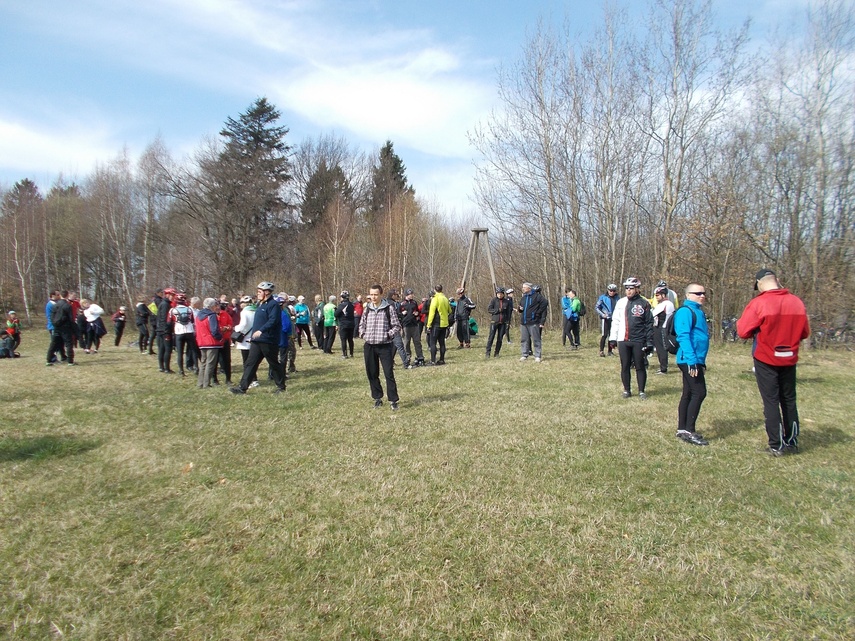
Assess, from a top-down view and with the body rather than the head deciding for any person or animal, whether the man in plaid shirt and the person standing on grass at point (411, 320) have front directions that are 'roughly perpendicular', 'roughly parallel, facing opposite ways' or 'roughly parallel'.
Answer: roughly parallel

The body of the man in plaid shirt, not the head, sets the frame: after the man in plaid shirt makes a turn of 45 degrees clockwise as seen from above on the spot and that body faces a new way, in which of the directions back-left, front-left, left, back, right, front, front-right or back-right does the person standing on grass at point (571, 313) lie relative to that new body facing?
back

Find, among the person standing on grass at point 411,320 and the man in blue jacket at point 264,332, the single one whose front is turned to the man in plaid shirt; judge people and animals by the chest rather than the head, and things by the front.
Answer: the person standing on grass

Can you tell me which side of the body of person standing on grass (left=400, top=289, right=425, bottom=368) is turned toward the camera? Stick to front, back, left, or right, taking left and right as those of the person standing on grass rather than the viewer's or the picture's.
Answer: front

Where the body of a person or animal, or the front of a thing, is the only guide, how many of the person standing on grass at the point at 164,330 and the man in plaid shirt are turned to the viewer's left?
0

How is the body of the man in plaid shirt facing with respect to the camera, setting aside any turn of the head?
toward the camera

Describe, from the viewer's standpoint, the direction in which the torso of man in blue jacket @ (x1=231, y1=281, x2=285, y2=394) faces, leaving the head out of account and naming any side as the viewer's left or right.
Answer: facing to the left of the viewer

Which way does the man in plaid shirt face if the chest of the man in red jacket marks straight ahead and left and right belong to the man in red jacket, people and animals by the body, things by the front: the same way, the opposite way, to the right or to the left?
the opposite way

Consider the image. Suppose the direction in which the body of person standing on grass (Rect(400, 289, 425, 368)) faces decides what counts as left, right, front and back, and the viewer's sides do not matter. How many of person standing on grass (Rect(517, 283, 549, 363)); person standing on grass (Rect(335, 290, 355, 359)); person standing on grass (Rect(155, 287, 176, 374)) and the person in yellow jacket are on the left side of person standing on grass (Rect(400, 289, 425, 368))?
2

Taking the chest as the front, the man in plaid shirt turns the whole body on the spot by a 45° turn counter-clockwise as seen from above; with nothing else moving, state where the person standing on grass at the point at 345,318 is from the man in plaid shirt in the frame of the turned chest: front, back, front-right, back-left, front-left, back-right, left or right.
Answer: back-left

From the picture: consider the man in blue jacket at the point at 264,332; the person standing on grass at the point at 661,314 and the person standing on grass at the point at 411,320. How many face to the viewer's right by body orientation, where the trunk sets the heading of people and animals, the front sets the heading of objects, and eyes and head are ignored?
0

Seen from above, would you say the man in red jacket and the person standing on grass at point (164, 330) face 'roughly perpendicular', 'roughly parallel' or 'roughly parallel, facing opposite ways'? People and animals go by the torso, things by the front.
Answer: roughly perpendicular

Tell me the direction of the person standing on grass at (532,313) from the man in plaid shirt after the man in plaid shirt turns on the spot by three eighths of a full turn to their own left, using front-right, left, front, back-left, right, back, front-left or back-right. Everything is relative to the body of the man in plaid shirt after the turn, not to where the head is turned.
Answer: front
